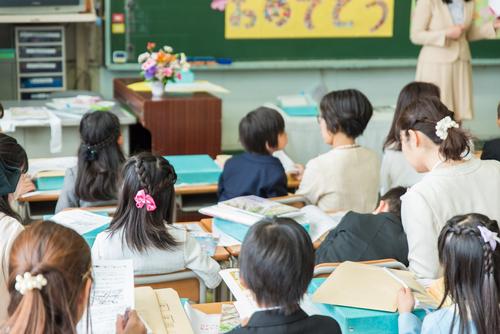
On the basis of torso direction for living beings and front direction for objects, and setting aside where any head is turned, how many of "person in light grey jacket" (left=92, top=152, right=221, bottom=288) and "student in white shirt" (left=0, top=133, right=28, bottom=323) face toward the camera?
0

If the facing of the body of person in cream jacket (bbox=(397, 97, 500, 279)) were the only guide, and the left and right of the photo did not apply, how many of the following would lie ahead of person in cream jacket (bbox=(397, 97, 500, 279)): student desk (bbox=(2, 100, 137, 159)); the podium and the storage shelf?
3

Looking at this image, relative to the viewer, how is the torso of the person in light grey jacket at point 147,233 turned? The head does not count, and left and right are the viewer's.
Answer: facing away from the viewer

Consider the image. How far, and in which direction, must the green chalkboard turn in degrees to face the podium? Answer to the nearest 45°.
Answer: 0° — it already faces it

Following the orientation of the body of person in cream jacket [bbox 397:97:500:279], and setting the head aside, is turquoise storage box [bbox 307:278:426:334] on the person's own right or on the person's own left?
on the person's own left

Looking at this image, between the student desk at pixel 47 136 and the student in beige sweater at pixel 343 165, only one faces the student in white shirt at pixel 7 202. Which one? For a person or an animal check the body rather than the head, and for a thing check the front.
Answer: the student desk

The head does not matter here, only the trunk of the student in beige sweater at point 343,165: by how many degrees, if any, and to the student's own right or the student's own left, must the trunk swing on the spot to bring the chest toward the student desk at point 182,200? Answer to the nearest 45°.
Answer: approximately 45° to the student's own left

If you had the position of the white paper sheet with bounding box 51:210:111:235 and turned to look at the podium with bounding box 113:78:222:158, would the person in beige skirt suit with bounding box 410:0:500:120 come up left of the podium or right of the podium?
right

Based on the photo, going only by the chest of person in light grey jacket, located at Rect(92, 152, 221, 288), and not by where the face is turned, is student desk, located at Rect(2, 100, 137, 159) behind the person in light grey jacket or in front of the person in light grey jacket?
in front

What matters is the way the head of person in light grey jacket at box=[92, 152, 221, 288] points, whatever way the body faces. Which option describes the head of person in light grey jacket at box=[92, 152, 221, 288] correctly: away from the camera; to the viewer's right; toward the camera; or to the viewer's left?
away from the camera

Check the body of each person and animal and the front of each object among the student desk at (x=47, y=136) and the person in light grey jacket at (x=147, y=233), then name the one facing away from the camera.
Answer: the person in light grey jacket

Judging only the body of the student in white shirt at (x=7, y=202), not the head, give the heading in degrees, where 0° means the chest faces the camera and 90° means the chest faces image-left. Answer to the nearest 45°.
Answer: approximately 225°

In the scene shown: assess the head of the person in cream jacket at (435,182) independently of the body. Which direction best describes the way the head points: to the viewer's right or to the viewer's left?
to the viewer's left

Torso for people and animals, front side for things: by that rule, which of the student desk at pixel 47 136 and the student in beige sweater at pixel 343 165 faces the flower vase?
the student in beige sweater
